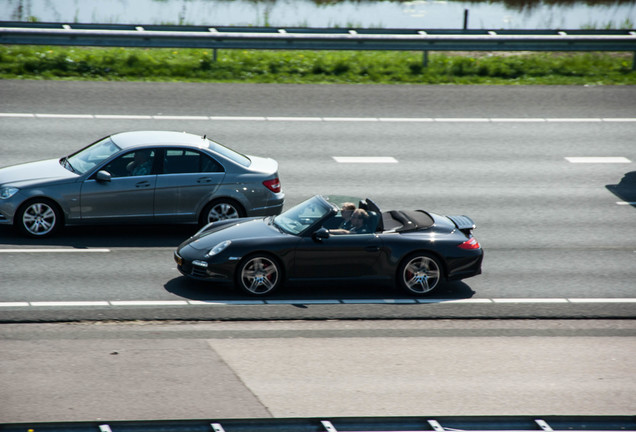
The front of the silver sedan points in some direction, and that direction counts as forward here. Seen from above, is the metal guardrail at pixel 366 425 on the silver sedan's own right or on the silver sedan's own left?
on the silver sedan's own left

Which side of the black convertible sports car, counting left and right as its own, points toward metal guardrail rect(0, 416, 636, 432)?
left

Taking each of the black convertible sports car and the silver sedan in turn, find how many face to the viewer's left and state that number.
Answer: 2

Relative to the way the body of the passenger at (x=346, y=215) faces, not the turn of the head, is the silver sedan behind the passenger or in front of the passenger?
in front

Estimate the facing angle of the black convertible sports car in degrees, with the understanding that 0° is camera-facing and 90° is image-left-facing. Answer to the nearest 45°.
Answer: approximately 90°

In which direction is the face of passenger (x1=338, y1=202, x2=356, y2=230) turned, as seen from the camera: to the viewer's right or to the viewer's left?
to the viewer's left

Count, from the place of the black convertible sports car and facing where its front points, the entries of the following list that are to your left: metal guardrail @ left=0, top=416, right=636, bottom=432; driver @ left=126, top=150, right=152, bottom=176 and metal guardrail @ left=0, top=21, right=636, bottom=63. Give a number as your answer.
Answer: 1

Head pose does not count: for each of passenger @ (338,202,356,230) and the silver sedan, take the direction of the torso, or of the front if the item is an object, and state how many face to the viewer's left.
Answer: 2

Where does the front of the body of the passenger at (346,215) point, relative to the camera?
to the viewer's left

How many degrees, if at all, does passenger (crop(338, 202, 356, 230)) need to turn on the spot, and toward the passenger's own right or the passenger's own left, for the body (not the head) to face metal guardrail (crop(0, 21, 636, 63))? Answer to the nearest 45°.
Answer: approximately 90° to the passenger's own right

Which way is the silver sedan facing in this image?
to the viewer's left
